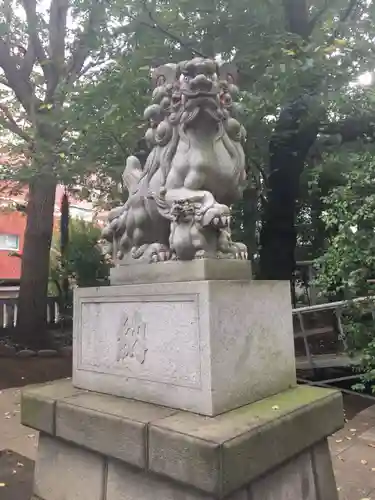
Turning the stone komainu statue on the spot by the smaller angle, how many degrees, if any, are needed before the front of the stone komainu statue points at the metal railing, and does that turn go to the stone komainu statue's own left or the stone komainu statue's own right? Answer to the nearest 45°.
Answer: approximately 90° to the stone komainu statue's own left
